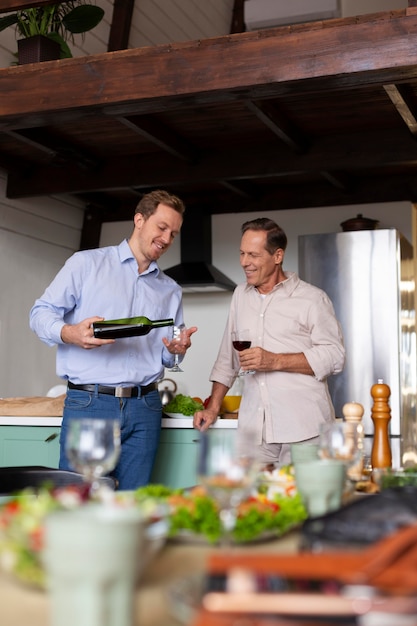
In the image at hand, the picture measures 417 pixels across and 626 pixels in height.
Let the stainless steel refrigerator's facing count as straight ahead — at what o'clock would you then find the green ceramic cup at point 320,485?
The green ceramic cup is roughly at 12 o'clock from the stainless steel refrigerator.

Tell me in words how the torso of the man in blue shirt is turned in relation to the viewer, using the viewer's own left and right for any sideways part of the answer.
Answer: facing the viewer and to the right of the viewer

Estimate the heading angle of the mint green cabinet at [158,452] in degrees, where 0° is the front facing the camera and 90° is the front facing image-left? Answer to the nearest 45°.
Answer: approximately 0°

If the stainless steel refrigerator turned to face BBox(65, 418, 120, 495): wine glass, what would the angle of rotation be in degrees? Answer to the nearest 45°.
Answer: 0° — it already faces it

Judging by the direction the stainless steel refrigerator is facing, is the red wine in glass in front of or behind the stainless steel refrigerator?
in front

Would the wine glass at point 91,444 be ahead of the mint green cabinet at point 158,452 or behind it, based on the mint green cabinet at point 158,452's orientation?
ahead

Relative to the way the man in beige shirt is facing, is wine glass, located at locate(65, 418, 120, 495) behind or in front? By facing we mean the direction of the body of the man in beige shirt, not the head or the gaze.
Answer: in front

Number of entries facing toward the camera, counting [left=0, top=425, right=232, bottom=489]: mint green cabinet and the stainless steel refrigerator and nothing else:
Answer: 2

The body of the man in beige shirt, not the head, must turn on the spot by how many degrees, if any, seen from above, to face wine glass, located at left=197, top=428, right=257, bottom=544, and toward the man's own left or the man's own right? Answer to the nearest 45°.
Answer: approximately 45° to the man's own left

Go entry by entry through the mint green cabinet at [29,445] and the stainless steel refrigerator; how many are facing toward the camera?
2

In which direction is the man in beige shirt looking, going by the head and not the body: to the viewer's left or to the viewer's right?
to the viewer's left

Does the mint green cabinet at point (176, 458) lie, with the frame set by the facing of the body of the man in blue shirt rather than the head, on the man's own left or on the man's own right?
on the man's own left
